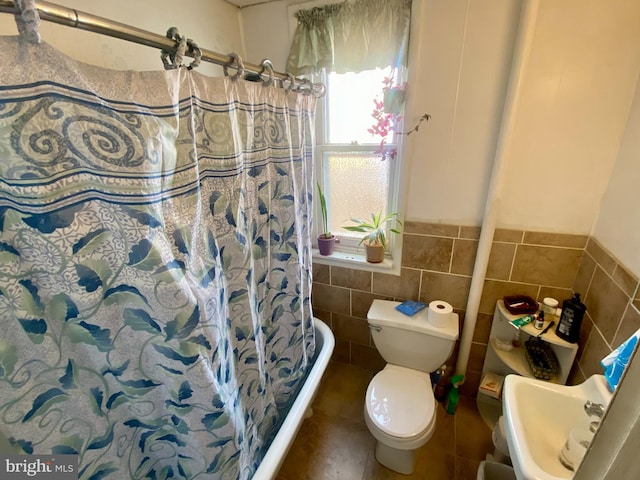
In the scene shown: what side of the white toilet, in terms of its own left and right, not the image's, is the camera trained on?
front

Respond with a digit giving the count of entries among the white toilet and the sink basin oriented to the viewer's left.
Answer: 1

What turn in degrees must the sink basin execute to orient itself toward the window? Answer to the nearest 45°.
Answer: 0° — it already faces it

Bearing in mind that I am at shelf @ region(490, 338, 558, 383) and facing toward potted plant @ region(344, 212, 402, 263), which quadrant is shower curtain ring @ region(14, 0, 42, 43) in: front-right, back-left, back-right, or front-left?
front-left

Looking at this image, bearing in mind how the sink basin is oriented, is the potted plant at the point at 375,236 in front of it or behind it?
in front

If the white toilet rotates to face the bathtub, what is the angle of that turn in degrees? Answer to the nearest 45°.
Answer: approximately 45° to its right

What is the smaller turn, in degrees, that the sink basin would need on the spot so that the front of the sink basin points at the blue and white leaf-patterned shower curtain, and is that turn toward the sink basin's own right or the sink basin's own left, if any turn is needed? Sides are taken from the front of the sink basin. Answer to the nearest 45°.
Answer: approximately 45° to the sink basin's own left

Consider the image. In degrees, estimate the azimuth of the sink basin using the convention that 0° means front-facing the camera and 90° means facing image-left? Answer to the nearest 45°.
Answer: approximately 90°
